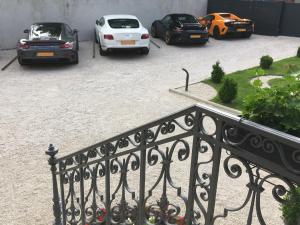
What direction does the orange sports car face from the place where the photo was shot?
facing away from the viewer and to the left of the viewer

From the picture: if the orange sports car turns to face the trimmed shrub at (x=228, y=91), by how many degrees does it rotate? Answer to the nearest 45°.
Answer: approximately 135° to its left

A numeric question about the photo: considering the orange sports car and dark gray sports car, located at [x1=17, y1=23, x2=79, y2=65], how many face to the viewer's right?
0

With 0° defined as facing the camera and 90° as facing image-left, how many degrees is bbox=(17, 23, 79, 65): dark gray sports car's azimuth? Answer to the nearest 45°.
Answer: approximately 180°

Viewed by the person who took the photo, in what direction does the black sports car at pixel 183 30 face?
facing away from the viewer and to the left of the viewer

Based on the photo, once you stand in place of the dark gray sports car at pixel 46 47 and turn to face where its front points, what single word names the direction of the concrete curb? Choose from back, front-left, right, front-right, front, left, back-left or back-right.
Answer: back-right

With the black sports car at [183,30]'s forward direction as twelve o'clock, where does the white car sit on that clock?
The white car is roughly at 9 o'clock from the black sports car.

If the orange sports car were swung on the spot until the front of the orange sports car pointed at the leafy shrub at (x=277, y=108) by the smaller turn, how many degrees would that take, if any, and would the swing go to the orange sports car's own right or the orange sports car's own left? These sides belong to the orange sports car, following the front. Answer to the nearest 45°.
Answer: approximately 135° to the orange sports car's own left

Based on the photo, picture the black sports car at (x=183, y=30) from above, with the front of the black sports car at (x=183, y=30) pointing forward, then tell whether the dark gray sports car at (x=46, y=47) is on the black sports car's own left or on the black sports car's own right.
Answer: on the black sports car's own left

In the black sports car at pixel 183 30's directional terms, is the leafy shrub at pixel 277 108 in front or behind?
behind

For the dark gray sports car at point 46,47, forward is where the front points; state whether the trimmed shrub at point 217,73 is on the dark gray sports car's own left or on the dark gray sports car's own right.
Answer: on the dark gray sports car's own right

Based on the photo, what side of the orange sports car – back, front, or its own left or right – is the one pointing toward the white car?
left
